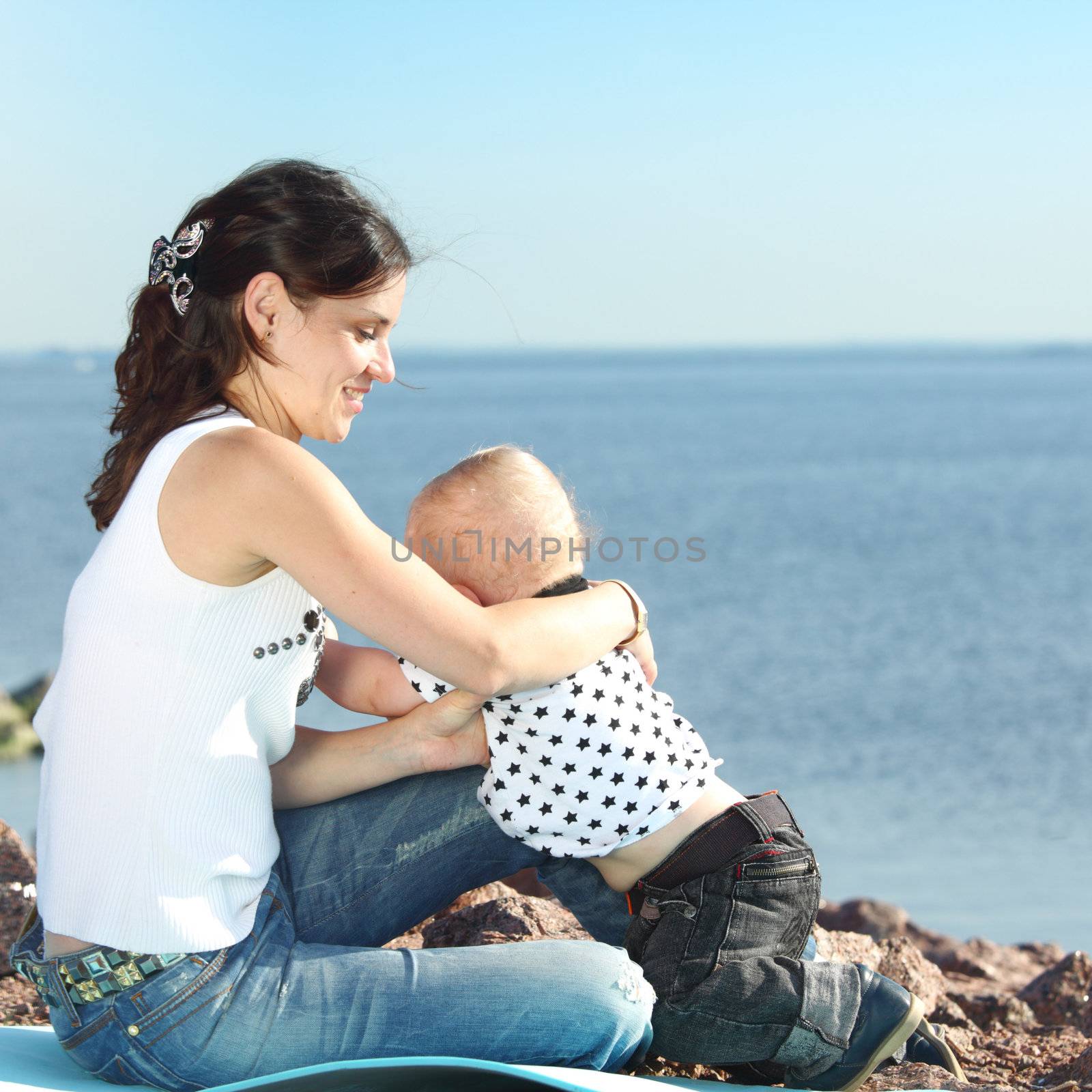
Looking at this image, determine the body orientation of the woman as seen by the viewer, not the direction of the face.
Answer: to the viewer's right

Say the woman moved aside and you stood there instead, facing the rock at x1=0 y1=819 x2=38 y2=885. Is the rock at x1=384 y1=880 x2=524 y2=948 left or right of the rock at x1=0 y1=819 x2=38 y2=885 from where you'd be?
right

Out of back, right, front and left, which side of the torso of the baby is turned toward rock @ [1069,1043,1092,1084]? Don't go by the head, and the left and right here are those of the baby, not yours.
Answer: back

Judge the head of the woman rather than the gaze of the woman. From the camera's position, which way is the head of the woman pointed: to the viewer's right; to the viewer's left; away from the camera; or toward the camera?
to the viewer's right

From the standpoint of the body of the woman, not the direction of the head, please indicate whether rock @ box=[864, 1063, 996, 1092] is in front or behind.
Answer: in front

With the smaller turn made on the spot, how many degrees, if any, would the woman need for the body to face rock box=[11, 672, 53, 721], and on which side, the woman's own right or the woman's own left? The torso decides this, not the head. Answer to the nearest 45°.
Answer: approximately 90° to the woman's own left

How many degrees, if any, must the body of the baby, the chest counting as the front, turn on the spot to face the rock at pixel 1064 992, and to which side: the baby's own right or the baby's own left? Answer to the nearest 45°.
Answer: approximately 135° to the baby's own right

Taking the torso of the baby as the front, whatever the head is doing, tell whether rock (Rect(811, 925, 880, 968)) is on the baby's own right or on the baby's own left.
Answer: on the baby's own right

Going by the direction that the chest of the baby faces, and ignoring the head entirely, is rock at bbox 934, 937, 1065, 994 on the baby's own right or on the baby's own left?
on the baby's own right

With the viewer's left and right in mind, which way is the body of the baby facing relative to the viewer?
facing to the left of the viewer
